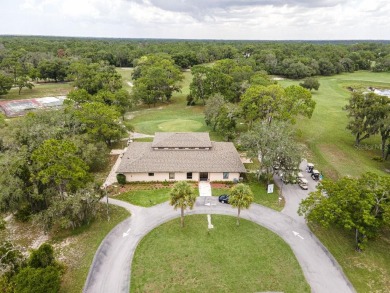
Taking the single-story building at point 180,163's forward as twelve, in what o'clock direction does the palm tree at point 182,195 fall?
The palm tree is roughly at 12 o'clock from the single-story building.

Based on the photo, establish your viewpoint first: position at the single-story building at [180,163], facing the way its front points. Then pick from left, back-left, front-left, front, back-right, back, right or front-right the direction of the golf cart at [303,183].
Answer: left

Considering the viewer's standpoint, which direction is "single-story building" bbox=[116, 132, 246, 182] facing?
facing the viewer

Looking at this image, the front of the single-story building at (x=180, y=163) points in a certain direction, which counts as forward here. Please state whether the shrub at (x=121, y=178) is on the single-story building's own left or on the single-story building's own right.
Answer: on the single-story building's own right

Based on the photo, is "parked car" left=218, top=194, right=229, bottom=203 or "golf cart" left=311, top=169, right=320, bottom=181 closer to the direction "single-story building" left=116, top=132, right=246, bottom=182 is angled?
the parked car

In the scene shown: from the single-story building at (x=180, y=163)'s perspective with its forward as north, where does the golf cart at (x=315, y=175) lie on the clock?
The golf cart is roughly at 9 o'clock from the single-story building.

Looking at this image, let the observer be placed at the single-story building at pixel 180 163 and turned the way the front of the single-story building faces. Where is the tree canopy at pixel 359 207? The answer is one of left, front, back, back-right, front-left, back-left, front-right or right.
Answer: front-left

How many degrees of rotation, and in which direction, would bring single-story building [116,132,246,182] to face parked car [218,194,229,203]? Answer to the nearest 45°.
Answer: approximately 45° to its left

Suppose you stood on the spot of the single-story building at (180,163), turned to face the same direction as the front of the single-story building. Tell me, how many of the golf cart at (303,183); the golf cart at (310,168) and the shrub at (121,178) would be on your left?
2

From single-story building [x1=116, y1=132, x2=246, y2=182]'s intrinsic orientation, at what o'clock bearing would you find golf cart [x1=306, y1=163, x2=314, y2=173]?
The golf cart is roughly at 9 o'clock from the single-story building.

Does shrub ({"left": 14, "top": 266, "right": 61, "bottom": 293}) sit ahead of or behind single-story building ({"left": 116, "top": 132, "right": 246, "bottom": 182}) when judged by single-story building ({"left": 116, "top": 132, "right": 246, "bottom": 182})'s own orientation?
ahead

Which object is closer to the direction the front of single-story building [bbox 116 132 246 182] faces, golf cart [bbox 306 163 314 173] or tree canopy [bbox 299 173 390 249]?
the tree canopy

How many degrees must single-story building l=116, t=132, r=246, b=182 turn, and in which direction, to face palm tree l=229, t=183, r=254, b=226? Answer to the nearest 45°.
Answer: approximately 45° to its left
